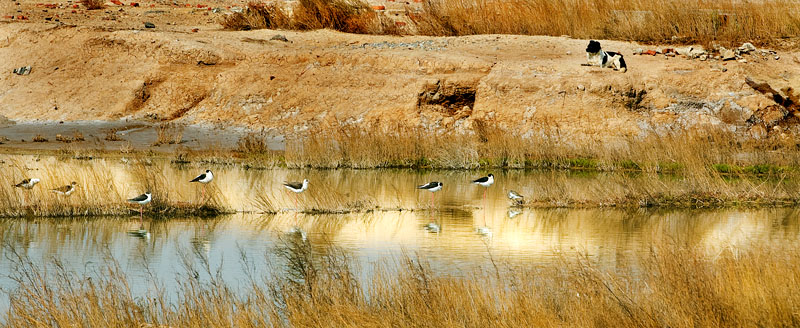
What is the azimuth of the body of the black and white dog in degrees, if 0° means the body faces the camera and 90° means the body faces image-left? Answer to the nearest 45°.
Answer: approximately 90°
